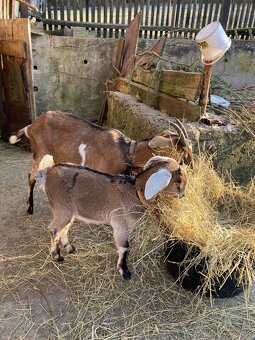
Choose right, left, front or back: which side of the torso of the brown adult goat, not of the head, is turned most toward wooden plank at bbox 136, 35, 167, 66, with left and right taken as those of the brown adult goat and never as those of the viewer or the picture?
left

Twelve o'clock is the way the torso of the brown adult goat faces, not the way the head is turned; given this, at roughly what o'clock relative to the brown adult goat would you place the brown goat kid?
The brown goat kid is roughly at 3 o'clock from the brown adult goat.

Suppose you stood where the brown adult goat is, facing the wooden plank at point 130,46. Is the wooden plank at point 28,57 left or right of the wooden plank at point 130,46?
left

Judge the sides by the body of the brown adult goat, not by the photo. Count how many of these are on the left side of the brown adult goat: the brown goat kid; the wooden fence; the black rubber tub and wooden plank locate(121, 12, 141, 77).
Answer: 2

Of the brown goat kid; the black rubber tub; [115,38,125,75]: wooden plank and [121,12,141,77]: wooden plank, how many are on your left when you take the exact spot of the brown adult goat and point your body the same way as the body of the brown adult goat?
2

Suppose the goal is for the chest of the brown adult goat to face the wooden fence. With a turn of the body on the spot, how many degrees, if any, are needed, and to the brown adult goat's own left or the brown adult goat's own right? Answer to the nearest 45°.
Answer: approximately 90° to the brown adult goat's own left

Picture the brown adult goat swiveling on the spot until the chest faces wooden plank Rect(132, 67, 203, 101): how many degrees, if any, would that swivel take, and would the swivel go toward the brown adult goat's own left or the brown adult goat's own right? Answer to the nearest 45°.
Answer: approximately 45° to the brown adult goat's own left

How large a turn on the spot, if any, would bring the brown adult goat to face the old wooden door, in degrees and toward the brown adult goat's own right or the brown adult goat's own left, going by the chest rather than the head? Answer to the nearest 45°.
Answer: approximately 135° to the brown adult goat's own left

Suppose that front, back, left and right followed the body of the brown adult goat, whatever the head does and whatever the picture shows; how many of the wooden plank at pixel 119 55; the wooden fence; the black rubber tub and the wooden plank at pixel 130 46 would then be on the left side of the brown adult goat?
3

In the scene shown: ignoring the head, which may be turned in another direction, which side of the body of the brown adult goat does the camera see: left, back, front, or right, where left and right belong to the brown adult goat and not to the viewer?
right

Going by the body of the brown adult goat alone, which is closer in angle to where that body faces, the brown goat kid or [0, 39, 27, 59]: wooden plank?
the brown goat kid

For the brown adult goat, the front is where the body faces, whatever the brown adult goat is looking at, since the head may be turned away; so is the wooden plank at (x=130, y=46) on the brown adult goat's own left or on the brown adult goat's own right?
on the brown adult goat's own left

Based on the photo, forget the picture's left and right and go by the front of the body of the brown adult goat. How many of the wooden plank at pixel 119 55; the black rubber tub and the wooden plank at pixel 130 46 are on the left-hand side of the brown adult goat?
2

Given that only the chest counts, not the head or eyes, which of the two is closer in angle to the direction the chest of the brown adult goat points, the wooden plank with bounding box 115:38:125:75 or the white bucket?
the white bucket
